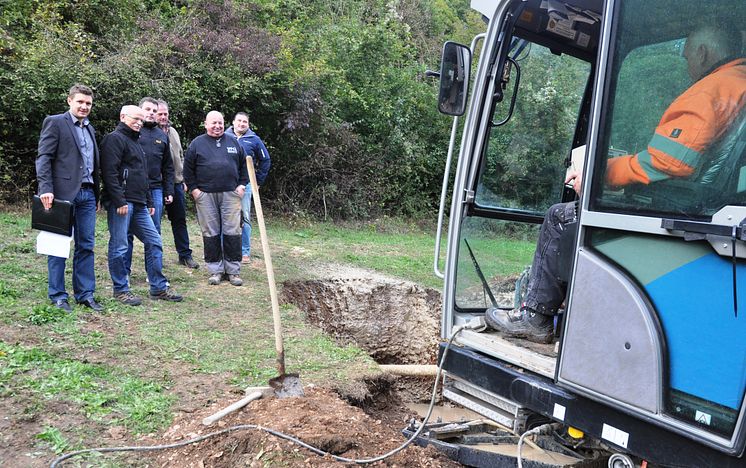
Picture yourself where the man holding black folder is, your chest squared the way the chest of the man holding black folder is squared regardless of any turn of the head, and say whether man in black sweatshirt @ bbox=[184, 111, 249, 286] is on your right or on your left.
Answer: on your left

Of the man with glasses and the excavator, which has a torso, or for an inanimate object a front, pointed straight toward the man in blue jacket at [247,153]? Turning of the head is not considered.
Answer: the excavator

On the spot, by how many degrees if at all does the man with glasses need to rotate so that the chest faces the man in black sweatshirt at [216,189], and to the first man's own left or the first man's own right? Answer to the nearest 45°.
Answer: approximately 90° to the first man's own left

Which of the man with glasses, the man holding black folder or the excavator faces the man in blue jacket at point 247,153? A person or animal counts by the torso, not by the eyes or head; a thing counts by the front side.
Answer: the excavator

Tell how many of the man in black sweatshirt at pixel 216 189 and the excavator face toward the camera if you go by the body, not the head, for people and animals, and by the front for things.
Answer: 1

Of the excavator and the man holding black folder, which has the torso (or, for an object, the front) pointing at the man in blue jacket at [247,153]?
the excavator

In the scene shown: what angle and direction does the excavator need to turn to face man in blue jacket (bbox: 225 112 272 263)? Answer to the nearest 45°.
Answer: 0° — it already faces them

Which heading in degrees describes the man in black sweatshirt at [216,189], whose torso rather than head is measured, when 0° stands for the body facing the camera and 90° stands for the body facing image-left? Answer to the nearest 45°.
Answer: approximately 0°
